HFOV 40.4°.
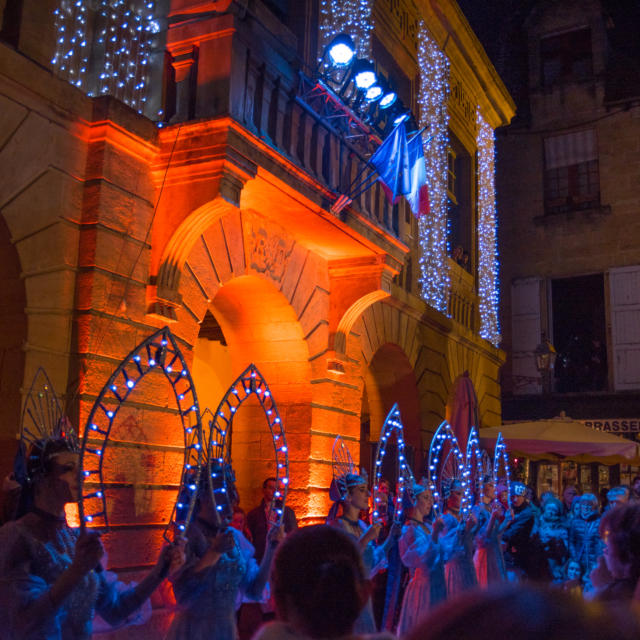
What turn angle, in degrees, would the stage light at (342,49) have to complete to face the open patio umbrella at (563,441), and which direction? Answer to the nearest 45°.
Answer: approximately 135° to its left

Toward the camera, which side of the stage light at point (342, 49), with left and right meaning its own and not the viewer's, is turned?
front

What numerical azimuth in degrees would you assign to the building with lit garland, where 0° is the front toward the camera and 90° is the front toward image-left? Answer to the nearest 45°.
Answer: approximately 315°

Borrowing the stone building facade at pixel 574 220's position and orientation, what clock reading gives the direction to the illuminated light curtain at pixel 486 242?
The illuminated light curtain is roughly at 1 o'clock from the stone building facade.

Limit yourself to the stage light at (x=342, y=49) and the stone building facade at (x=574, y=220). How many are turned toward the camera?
2

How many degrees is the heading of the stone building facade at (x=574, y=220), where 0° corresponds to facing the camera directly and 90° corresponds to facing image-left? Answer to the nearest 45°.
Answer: approximately 0°

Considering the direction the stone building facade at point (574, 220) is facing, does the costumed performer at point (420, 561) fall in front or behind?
in front

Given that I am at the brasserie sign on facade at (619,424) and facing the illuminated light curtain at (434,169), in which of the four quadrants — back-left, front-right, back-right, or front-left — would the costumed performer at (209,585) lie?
front-left

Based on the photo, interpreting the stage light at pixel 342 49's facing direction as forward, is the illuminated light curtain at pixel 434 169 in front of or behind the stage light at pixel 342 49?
behind

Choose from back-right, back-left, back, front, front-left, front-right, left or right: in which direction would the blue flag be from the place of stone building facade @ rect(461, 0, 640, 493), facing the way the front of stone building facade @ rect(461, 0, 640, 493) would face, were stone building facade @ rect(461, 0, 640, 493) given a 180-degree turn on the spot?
back

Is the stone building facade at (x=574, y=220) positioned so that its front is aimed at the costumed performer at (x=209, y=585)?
yes
